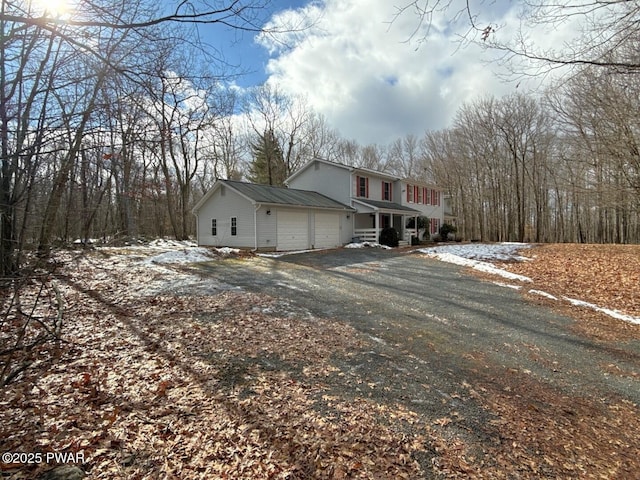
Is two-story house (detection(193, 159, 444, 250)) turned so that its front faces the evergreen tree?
no

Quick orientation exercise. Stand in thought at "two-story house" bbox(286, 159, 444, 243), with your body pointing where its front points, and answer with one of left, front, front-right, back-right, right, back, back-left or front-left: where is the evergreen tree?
back

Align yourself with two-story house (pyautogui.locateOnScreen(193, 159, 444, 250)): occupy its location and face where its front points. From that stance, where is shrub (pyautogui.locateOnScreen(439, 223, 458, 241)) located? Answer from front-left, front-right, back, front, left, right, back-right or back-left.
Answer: left

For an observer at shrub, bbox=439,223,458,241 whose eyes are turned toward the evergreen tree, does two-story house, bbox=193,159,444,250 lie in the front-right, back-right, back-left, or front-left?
front-left

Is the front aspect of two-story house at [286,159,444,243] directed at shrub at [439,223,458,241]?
no

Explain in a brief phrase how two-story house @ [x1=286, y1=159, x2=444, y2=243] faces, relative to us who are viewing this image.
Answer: facing the viewer and to the right of the viewer
